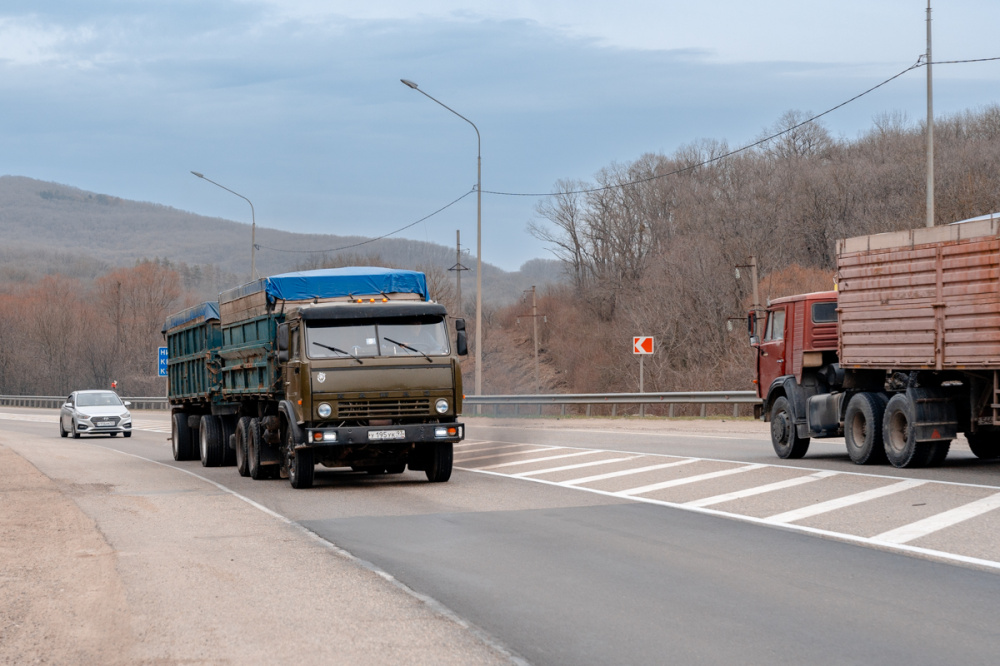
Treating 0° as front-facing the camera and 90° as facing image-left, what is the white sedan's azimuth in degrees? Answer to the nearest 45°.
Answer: approximately 0°

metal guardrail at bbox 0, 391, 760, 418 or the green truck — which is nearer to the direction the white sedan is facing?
the green truck

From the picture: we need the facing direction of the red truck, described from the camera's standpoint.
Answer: facing away from the viewer and to the left of the viewer

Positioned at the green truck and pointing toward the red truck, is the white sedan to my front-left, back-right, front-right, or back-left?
back-left

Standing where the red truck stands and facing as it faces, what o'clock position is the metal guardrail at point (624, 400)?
The metal guardrail is roughly at 1 o'clock from the red truck.

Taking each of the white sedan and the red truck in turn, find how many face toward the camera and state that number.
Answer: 1

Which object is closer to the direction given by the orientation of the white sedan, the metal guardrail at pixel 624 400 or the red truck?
the red truck
